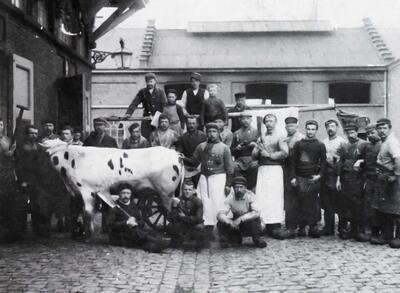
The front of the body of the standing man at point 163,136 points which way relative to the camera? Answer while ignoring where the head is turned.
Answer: toward the camera

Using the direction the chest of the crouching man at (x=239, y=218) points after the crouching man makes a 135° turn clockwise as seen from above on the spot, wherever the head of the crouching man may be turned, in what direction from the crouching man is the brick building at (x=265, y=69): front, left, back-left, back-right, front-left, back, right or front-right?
front-right

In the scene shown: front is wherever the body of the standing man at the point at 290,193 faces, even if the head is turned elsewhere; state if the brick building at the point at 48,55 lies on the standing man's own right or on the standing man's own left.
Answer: on the standing man's own right

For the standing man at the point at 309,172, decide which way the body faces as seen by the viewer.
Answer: toward the camera

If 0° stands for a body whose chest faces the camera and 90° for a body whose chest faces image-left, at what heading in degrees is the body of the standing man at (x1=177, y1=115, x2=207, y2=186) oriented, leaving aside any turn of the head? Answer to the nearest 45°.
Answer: approximately 0°

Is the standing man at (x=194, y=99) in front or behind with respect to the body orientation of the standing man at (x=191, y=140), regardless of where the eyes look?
behind

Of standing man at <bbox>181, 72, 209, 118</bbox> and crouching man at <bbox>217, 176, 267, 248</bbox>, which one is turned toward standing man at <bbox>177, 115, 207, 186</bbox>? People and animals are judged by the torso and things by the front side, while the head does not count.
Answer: standing man at <bbox>181, 72, 209, 118</bbox>

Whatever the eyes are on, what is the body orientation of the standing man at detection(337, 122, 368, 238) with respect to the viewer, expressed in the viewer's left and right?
facing the viewer

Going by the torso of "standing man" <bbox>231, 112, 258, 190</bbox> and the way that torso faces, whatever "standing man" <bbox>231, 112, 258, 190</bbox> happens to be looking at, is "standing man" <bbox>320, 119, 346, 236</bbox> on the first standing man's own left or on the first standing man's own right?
on the first standing man's own left

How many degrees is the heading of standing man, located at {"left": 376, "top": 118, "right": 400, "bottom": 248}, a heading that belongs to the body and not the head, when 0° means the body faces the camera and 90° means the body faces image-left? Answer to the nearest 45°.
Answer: approximately 45°
